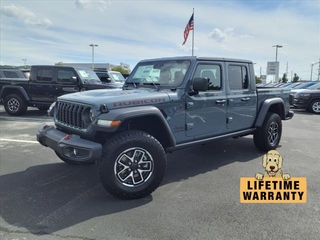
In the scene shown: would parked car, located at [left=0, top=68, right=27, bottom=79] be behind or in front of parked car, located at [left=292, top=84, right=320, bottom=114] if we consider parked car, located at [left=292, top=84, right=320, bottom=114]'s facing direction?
in front

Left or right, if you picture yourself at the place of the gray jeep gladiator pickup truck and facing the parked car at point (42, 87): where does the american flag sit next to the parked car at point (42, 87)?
right

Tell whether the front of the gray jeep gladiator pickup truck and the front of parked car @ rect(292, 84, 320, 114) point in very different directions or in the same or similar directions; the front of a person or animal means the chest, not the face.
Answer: same or similar directions

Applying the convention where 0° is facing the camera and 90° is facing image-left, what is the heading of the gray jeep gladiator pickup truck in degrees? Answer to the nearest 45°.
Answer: approximately 45°

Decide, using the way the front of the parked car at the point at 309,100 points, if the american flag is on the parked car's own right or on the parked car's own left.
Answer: on the parked car's own right

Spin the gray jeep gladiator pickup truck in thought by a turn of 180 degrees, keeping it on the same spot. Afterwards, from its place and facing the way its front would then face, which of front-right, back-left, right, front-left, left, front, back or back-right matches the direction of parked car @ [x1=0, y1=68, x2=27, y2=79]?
left

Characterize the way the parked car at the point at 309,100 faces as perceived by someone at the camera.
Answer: facing the viewer and to the left of the viewer

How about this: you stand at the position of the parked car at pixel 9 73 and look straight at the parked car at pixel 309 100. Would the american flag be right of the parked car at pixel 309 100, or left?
left

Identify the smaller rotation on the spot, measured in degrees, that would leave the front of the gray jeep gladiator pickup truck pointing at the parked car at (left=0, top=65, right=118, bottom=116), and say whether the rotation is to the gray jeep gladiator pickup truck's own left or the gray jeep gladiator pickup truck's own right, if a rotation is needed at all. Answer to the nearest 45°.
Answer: approximately 90° to the gray jeep gladiator pickup truck's own right

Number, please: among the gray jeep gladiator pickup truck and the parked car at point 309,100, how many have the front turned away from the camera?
0

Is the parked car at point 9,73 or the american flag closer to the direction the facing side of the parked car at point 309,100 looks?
the parked car

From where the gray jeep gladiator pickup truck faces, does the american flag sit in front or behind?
behind

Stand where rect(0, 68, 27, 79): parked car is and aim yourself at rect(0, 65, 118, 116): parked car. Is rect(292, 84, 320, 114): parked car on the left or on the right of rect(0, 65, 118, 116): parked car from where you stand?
left
